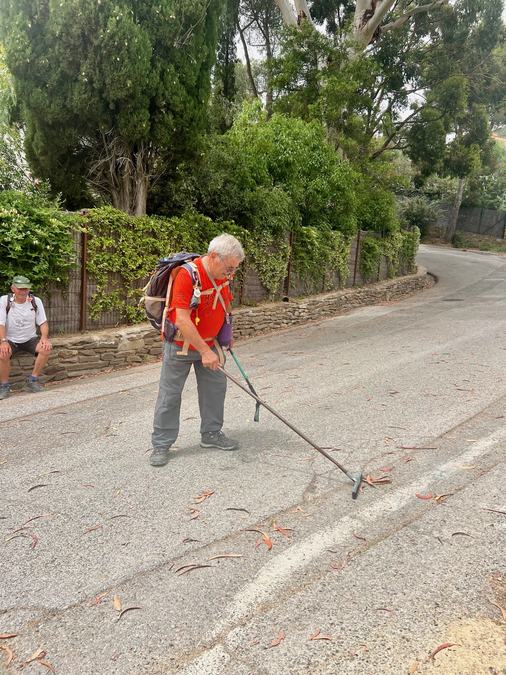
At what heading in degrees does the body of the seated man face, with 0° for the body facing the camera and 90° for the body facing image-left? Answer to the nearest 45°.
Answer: approximately 0°

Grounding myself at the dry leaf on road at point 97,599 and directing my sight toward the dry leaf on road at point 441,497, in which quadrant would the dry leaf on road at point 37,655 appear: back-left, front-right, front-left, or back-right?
back-right

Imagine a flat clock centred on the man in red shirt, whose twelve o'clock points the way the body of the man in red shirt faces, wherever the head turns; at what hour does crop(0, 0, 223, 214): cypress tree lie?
The cypress tree is roughly at 7 o'clock from the man in red shirt.

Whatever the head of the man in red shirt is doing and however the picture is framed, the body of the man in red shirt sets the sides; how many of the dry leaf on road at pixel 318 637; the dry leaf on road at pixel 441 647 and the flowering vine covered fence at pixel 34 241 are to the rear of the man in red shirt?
1

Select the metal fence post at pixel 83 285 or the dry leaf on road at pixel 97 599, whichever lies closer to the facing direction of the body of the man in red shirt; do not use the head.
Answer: the dry leaf on road

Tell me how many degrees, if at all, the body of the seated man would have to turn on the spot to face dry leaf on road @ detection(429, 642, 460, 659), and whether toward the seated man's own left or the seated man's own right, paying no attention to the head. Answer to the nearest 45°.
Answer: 0° — they already face it

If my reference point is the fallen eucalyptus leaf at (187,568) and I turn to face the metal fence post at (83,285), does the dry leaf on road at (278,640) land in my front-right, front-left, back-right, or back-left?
back-right

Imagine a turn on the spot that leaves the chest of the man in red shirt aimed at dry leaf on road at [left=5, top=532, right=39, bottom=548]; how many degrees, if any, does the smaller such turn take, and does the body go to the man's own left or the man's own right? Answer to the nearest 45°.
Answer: approximately 90° to the man's own right

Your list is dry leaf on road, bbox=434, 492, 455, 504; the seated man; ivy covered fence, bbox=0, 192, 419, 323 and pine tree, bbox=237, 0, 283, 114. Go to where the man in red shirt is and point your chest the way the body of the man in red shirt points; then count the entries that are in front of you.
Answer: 1

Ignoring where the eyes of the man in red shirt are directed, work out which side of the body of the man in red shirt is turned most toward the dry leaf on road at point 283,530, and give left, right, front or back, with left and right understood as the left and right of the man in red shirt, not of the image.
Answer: front

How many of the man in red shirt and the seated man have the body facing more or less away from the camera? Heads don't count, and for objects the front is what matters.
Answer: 0

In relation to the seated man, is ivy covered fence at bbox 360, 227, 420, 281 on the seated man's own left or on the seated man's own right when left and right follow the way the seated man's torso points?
on the seated man's own left

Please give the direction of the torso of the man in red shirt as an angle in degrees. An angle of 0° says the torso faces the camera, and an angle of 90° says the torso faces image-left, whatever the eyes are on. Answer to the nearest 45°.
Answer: approximately 315°

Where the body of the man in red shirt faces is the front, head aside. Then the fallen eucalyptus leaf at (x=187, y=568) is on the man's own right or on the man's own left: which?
on the man's own right

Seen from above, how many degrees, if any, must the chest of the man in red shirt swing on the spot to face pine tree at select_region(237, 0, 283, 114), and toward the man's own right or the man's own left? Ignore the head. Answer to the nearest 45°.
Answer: approximately 135° to the man's own left

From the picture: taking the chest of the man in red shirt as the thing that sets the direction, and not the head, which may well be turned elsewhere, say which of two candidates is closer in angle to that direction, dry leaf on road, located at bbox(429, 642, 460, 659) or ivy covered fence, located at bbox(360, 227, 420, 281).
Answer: the dry leaf on road
